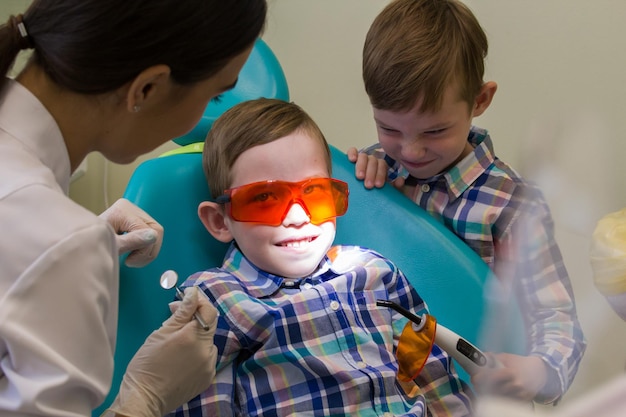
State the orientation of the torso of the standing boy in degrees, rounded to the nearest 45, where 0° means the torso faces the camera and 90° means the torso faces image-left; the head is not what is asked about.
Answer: approximately 45°

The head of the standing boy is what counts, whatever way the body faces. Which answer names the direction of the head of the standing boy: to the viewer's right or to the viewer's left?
to the viewer's left
